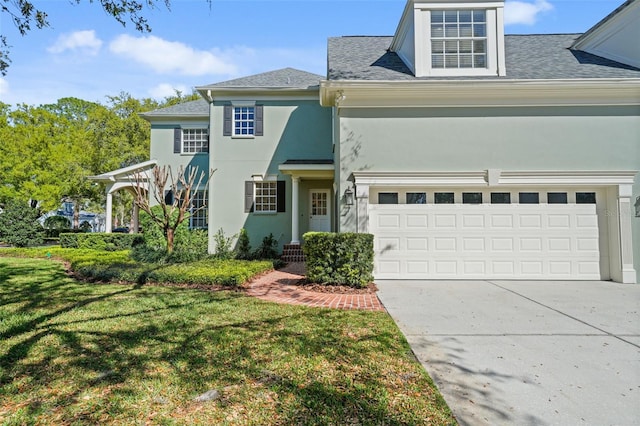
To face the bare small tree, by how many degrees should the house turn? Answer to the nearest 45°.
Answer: approximately 90° to its right

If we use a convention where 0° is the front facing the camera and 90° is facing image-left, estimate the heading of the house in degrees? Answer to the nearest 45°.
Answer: approximately 0°

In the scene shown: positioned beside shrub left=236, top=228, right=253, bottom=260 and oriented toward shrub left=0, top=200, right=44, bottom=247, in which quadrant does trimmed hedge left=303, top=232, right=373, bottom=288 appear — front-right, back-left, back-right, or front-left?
back-left

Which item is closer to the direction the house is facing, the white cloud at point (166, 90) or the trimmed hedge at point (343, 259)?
the trimmed hedge

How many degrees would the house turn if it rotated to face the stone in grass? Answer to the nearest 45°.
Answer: approximately 45° to its right

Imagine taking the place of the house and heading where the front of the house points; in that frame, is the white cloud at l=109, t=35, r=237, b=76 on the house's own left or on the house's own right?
on the house's own right

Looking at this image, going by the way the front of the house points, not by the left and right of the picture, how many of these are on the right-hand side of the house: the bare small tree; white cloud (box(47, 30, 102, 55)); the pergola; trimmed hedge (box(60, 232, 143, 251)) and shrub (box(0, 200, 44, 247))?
5

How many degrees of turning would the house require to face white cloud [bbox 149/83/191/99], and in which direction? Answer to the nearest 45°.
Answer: approximately 135° to its right

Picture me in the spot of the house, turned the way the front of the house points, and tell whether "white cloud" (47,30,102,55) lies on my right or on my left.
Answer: on my right

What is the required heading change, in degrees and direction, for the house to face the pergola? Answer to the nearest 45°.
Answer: approximately 90° to its right

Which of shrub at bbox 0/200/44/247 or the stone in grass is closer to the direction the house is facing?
the stone in grass

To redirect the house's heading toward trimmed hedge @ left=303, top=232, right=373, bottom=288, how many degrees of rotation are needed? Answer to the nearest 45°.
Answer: approximately 45° to its right

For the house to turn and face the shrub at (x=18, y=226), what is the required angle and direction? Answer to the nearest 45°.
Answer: approximately 90° to its right
